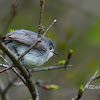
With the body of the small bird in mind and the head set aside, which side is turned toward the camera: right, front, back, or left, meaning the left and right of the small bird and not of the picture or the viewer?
right
